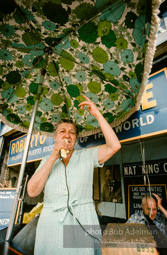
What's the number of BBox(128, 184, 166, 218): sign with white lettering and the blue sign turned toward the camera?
2

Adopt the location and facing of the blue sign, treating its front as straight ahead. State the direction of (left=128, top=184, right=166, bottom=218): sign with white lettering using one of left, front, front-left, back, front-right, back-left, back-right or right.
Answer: front-left

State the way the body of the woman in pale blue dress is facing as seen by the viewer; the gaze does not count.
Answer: toward the camera

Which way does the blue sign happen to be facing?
toward the camera

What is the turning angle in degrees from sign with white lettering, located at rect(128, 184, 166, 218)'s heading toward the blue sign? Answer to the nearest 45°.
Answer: approximately 90° to its right

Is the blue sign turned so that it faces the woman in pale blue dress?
yes

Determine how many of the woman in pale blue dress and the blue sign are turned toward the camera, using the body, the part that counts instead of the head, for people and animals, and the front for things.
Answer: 2

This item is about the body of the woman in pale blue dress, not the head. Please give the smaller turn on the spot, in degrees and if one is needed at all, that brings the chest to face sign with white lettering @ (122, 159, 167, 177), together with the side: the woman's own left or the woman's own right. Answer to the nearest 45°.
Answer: approximately 135° to the woman's own left

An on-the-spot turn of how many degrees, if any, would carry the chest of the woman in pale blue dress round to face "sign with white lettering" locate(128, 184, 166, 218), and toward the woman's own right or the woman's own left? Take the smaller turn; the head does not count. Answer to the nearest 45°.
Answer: approximately 135° to the woman's own left
